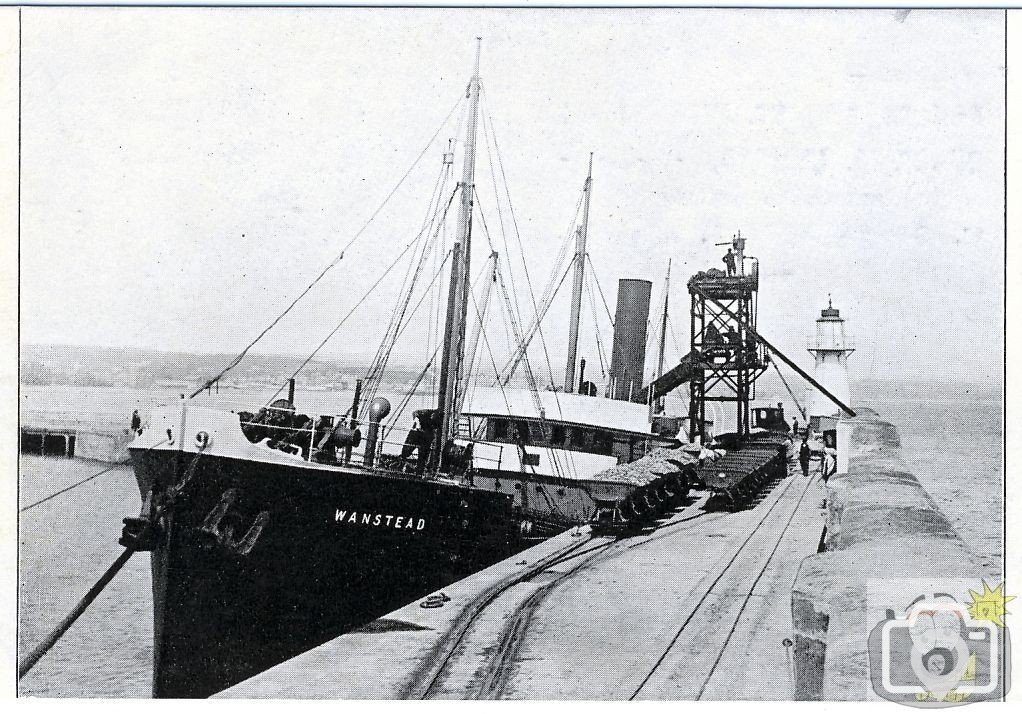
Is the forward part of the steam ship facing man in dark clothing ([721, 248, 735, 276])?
no

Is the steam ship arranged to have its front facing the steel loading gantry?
no

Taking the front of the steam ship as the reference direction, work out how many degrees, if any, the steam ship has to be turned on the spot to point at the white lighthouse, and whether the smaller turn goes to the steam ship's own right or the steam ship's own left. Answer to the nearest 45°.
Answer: approximately 135° to the steam ship's own left

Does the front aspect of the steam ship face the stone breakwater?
no

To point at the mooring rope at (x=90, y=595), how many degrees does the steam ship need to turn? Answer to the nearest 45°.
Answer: approximately 45° to its right

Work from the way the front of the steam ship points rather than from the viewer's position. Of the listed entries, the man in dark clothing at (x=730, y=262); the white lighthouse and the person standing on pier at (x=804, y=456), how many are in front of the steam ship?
0

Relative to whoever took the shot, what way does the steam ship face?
facing the viewer and to the left of the viewer
